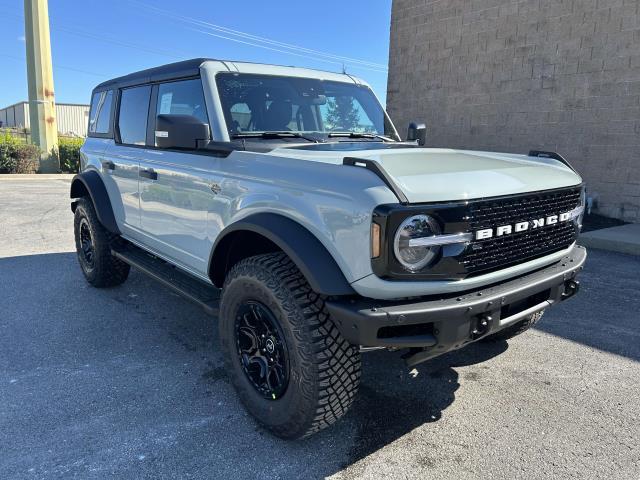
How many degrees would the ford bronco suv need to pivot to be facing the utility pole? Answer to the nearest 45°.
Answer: approximately 180°

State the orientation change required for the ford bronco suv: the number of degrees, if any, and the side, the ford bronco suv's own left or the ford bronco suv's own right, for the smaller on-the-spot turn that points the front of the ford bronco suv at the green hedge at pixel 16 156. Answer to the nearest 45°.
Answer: approximately 180°

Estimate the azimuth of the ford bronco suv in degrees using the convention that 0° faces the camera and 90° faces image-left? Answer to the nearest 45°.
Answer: approximately 315°

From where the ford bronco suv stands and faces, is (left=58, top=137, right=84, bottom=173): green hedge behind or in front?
behind
